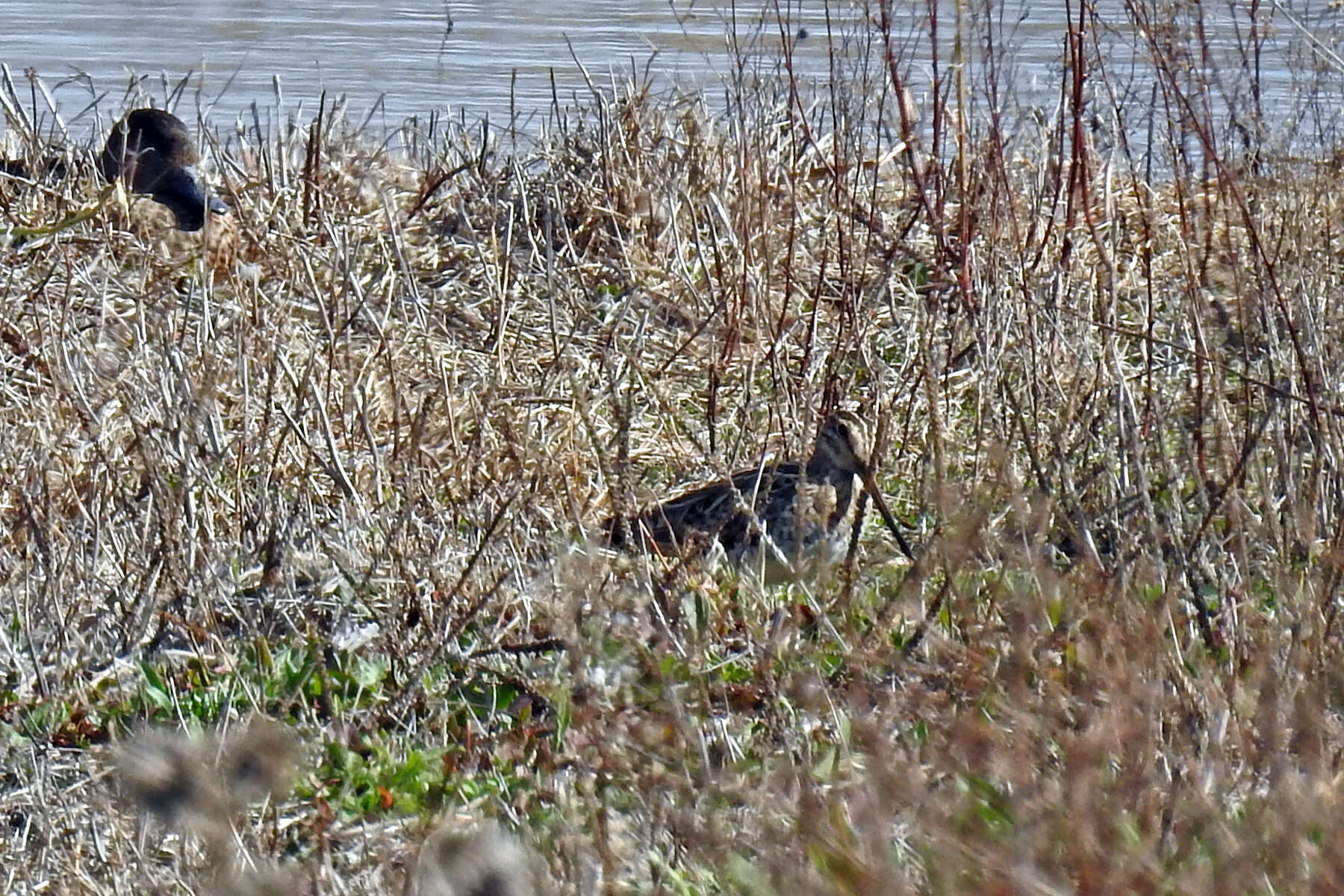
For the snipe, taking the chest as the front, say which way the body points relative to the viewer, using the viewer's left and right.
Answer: facing to the right of the viewer
